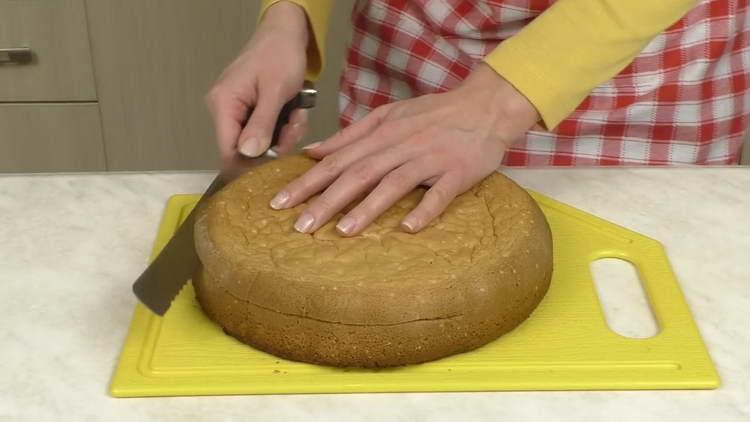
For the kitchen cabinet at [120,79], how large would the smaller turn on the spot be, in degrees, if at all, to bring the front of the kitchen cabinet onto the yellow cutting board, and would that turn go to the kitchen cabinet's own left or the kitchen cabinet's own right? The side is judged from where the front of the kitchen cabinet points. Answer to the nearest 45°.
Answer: approximately 45° to the kitchen cabinet's own left

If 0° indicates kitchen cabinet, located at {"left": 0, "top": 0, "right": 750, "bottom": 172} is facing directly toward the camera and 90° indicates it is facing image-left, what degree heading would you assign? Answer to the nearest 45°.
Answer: approximately 0°

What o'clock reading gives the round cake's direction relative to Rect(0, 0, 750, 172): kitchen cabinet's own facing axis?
The round cake is roughly at 11 o'clock from the kitchen cabinet.
